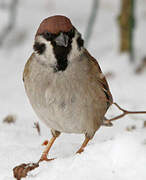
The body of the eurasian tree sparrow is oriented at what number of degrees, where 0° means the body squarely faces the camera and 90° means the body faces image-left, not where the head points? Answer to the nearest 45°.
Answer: approximately 0°

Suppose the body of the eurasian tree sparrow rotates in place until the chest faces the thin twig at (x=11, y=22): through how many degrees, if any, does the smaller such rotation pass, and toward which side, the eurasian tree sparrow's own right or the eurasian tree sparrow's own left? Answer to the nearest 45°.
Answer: approximately 180°
